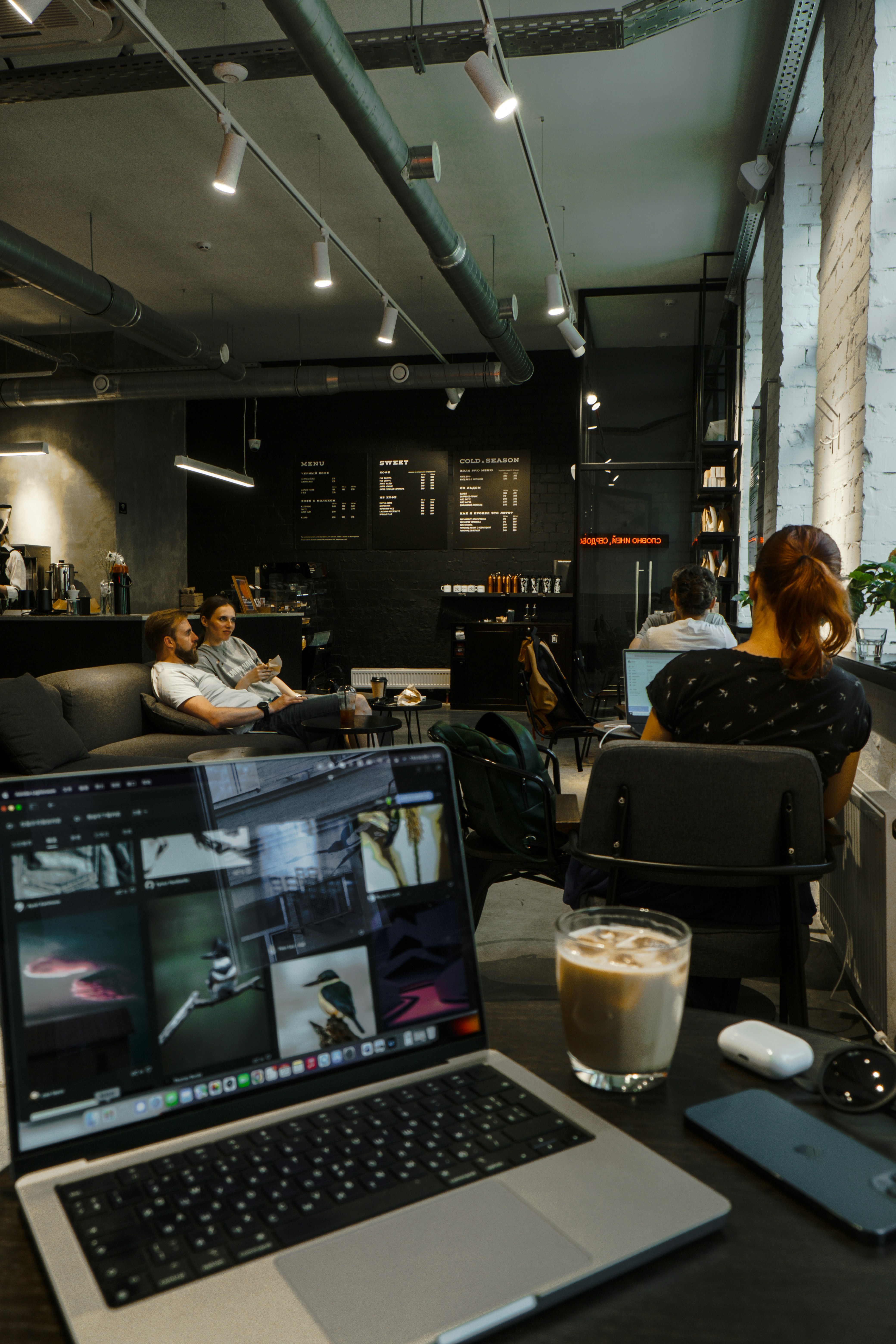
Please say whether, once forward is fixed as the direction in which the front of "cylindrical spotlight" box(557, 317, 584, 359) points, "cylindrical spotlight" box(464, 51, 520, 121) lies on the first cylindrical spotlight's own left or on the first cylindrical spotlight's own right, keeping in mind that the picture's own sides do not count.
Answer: on the first cylindrical spotlight's own right

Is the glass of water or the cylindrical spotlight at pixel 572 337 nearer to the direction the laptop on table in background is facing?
the glass of water

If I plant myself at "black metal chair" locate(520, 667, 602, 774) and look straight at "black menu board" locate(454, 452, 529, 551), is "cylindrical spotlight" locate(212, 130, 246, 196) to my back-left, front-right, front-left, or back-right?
back-left

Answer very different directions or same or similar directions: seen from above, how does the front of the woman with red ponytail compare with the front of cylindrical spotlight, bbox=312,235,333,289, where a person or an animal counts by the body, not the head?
very different directions

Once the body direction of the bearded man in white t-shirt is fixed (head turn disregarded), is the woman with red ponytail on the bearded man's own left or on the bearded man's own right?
on the bearded man's own right
